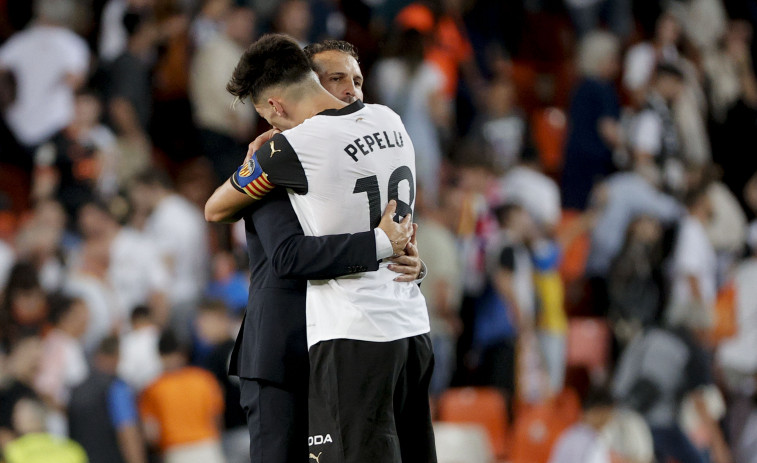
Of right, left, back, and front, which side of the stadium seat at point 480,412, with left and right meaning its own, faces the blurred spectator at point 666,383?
left

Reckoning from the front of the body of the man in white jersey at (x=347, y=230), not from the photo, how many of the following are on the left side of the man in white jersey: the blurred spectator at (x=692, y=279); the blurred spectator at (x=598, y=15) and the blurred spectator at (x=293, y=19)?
0

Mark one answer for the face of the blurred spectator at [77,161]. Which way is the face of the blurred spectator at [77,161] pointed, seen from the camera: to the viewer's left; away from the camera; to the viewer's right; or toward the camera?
toward the camera

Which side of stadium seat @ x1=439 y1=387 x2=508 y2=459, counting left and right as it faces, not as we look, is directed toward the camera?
front

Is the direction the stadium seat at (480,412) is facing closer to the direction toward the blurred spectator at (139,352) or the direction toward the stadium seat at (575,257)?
the blurred spectator

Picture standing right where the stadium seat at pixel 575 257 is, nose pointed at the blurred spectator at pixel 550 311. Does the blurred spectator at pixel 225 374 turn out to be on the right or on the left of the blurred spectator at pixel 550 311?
right

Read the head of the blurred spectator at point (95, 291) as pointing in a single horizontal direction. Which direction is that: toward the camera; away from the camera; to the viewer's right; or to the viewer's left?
toward the camera

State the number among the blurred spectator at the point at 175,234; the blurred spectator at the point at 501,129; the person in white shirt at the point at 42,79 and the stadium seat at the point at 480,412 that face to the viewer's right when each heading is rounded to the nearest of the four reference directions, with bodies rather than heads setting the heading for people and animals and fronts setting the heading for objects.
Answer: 0

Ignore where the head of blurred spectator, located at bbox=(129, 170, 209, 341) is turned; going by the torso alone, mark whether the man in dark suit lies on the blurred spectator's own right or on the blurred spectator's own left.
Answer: on the blurred spectator's own left
